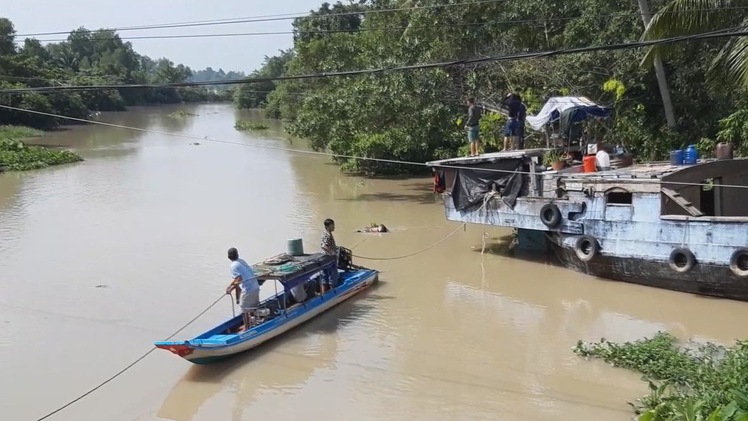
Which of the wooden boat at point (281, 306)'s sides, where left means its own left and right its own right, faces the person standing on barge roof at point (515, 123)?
back

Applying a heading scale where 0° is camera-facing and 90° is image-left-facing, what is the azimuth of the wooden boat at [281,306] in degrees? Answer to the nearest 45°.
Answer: approximately 45°

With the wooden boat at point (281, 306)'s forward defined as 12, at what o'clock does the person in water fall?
The person in water is roughly at 5 o'clock from the wooden boat.

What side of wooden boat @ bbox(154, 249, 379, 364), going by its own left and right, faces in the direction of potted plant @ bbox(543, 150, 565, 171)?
back
